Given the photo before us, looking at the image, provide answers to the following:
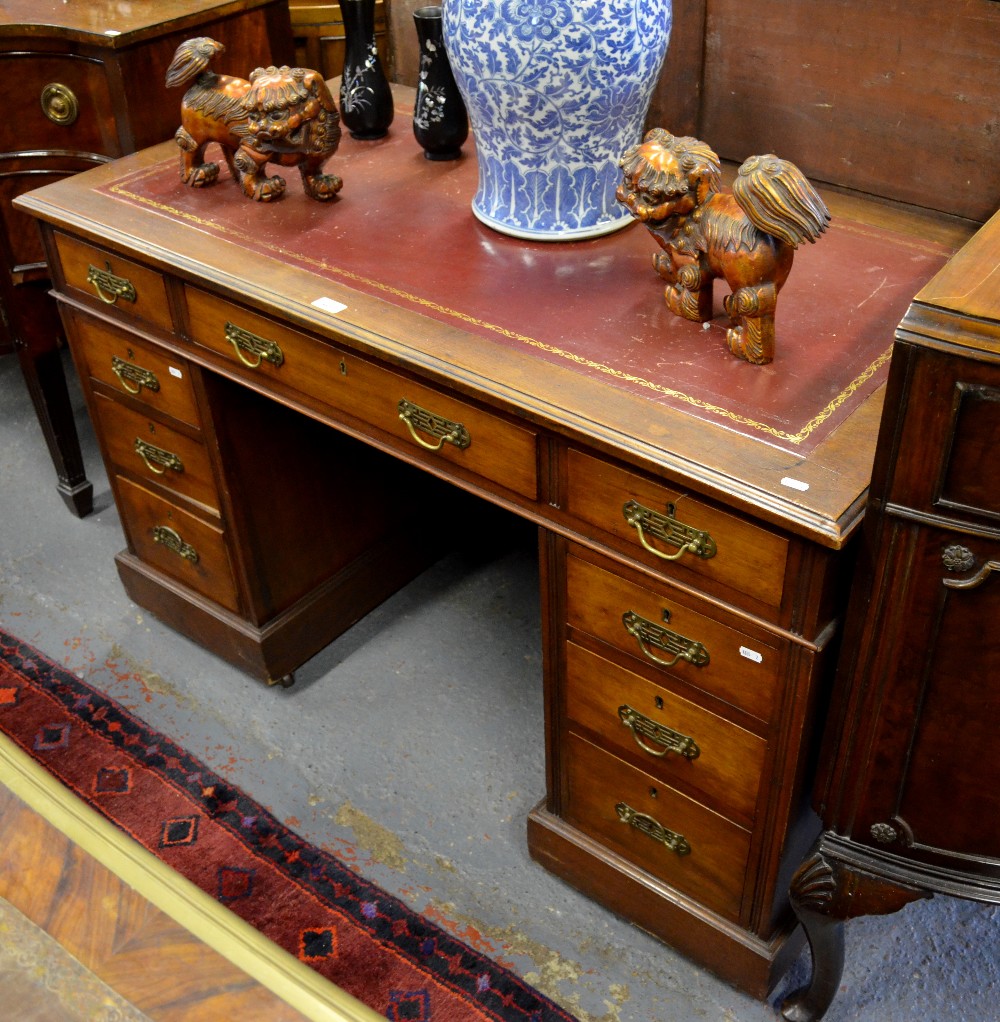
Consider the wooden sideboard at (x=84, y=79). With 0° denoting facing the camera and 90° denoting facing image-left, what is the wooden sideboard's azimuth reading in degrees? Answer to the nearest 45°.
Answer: approximately 45°
